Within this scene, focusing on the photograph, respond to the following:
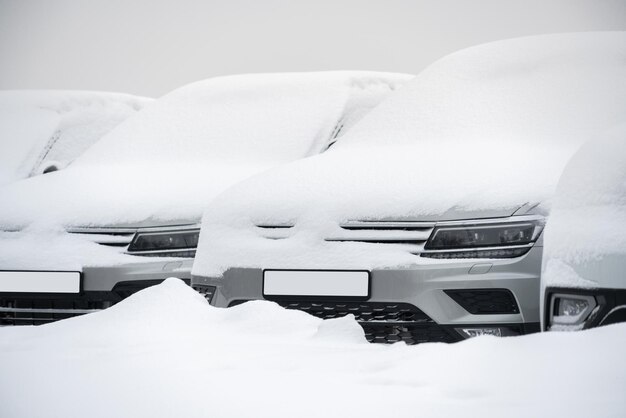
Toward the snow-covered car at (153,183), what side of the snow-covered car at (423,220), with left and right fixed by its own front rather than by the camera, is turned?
right

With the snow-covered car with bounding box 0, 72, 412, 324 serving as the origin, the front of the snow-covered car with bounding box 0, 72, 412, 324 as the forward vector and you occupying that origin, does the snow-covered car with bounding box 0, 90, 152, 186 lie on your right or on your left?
on your right

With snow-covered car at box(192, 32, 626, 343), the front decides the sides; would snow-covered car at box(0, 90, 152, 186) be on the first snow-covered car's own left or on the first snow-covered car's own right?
on the first snow-covered car's own right

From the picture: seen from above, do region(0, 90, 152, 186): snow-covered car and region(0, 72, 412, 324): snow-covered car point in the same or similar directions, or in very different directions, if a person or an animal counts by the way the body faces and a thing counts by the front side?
same or similar directions

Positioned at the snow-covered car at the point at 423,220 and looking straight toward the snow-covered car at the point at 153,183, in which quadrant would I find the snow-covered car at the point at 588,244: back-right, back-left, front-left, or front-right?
back-left

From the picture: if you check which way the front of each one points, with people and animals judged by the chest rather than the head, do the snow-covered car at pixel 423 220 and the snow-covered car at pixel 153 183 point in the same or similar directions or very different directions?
same or similar directions

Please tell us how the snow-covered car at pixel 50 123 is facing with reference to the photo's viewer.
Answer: facing the viewer and to the left of the viewer

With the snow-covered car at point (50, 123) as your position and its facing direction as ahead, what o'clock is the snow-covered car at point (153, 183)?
the snow-covered car at point (153, 183) is roughly at 10 o'clock from the snow-covered car at point (50, 123).

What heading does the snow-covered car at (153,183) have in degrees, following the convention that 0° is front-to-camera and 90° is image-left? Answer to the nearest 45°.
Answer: approximately 45°

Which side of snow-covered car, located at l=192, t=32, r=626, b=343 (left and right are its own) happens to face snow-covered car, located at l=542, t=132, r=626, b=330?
left

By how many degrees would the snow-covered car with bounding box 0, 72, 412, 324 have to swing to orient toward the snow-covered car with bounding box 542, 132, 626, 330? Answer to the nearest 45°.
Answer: approximately 90° to its left

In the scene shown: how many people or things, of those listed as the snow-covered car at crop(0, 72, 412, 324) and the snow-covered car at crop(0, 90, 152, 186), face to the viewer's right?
0
